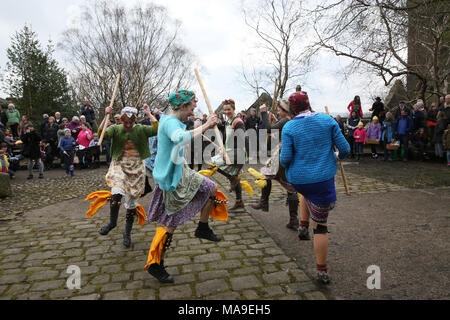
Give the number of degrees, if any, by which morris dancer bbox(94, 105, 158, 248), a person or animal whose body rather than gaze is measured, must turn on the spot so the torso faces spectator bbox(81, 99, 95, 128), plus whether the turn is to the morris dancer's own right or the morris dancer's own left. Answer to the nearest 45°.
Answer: approximately 180°

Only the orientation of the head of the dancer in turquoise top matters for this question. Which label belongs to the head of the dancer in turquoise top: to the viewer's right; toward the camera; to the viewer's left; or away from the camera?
to the viewer's right

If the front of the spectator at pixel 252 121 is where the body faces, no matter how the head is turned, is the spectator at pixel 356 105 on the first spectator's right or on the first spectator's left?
on the first spectator's left

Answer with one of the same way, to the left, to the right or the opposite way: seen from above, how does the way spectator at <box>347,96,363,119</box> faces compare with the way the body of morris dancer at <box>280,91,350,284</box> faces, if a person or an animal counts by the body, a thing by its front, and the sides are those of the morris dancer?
the opposite way

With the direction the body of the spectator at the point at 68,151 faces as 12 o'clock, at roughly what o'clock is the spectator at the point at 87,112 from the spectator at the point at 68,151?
the spectator at the point at 87,112 is roughly at 8 o'clock from the spectator at the point at 68,151.

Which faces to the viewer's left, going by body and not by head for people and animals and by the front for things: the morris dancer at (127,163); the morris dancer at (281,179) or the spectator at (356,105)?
the morris dancer at (281,179)

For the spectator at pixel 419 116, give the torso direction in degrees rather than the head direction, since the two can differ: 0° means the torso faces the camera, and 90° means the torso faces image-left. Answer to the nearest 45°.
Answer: approximately 45°

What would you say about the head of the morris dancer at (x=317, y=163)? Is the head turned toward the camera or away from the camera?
away from the camera

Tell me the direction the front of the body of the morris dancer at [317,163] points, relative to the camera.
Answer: away from the camera

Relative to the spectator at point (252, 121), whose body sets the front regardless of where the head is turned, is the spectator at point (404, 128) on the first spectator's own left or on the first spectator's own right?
on the first spectator's own left

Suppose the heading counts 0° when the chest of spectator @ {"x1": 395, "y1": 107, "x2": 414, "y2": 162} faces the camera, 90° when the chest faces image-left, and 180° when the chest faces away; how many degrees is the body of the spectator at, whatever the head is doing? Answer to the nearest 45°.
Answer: approximately 45°

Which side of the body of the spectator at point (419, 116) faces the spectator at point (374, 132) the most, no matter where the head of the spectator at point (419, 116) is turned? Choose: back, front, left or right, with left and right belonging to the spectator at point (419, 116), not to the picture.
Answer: right
